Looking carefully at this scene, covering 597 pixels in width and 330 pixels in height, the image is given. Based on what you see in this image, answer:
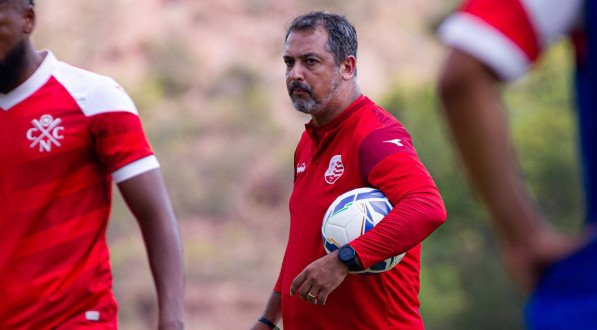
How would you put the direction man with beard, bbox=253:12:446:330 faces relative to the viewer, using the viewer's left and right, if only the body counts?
facing the viewer and to the left of the viewer

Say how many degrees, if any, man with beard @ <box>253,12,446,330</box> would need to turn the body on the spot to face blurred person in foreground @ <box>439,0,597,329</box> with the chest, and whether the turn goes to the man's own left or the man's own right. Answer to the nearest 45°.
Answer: approximately 45° to the man's own left

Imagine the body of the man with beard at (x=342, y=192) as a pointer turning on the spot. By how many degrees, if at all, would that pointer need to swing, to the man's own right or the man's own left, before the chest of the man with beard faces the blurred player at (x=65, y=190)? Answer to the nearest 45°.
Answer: approximately 45° to the man's own right

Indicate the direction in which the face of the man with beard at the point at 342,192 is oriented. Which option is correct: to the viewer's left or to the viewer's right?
to the viewer's left
